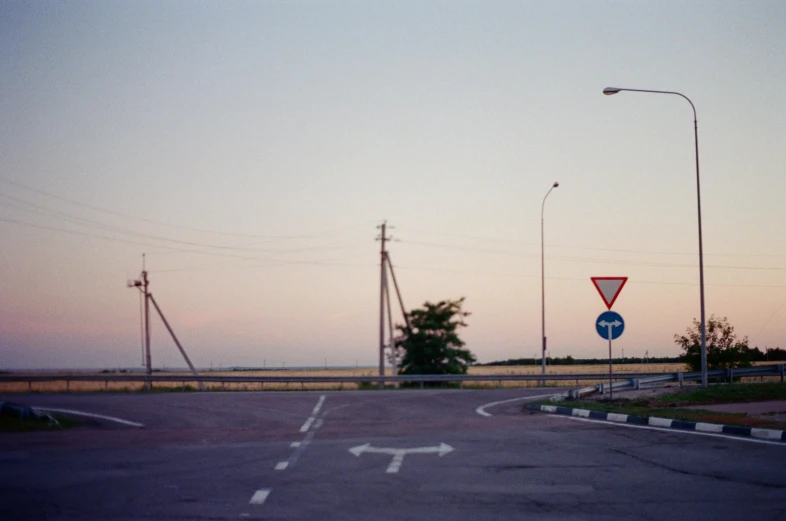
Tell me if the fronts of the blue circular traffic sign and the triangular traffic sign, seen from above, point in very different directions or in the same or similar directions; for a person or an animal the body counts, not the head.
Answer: same or similar directions

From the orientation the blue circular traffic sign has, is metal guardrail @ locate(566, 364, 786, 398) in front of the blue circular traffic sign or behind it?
behind

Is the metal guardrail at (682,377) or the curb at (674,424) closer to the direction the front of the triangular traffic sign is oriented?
the curb

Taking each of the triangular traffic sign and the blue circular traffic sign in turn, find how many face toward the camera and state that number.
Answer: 2

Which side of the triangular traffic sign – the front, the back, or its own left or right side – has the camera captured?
front

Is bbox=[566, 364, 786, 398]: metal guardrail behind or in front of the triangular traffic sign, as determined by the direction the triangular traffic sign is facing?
behind
